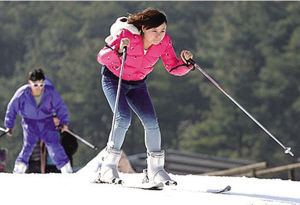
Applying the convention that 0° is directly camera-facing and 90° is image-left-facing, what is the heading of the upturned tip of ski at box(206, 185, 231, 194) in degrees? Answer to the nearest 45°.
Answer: approximately 270°

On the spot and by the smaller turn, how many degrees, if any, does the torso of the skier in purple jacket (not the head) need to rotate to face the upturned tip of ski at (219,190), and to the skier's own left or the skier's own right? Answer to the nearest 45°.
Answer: approximately 45° to the skier's own left

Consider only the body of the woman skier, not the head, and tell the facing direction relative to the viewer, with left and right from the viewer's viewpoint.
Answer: facing the viewer and to the right of the viewer

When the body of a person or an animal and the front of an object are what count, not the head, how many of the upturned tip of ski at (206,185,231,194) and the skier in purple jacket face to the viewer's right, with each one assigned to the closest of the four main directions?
1

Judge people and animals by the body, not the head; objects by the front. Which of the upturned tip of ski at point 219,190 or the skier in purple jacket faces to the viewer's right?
the upturned tip of ski

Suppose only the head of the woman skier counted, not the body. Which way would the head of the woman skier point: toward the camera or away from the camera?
toward the camera

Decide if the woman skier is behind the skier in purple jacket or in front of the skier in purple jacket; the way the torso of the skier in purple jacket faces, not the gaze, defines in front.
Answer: in front

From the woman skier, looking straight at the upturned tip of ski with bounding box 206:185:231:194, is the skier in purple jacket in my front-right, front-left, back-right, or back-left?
back-left

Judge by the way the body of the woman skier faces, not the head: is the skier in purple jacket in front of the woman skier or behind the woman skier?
behind

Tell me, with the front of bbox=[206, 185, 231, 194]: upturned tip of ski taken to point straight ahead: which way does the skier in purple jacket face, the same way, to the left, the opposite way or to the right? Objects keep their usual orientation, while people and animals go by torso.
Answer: to the right

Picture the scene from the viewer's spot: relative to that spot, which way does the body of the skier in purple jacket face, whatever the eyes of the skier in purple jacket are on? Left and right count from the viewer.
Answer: facing the viewer
